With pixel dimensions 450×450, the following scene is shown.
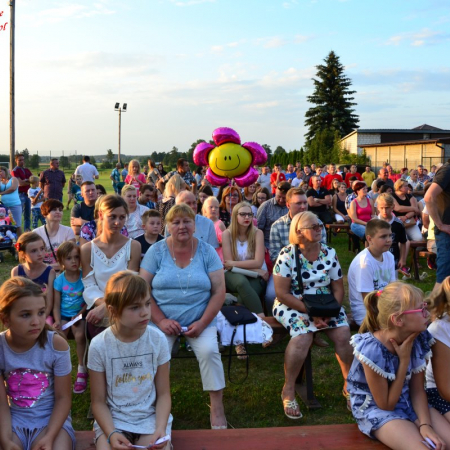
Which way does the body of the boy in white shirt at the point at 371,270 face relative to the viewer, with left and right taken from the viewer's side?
facing the viewer and to the right of the viewer

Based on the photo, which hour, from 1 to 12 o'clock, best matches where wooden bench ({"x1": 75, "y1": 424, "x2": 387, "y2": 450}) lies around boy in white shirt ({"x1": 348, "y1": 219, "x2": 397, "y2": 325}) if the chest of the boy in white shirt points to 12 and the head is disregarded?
The wooden bench is roughly at 2 o'clock from the boy in white shirt.

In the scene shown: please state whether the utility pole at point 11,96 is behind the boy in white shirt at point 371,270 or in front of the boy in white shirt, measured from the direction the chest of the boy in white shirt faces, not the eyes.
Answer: behind

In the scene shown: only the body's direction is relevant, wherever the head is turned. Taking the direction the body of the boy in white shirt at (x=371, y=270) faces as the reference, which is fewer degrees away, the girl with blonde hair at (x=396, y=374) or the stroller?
the girl with blonde hair
